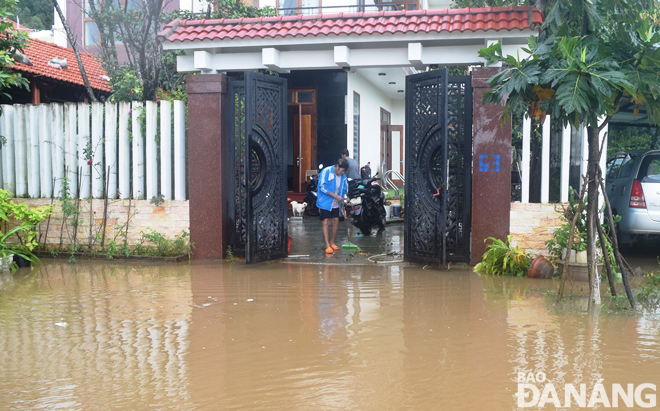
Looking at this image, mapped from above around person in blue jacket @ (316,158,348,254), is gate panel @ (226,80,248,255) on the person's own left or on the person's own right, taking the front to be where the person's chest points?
on the person's own right

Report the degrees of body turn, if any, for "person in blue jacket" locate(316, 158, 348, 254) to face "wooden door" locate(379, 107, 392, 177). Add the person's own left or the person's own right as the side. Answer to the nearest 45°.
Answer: approximately 135° to the person's own left

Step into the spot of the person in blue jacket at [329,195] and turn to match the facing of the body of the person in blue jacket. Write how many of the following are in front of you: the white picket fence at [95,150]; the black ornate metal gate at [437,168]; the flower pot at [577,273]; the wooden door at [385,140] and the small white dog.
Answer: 2

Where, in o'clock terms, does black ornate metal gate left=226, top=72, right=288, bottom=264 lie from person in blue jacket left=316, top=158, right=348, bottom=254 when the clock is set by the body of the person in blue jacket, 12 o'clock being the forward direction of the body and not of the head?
The black ornate metal gate is roughly at 3 o'clock from the person in blue jacket.
